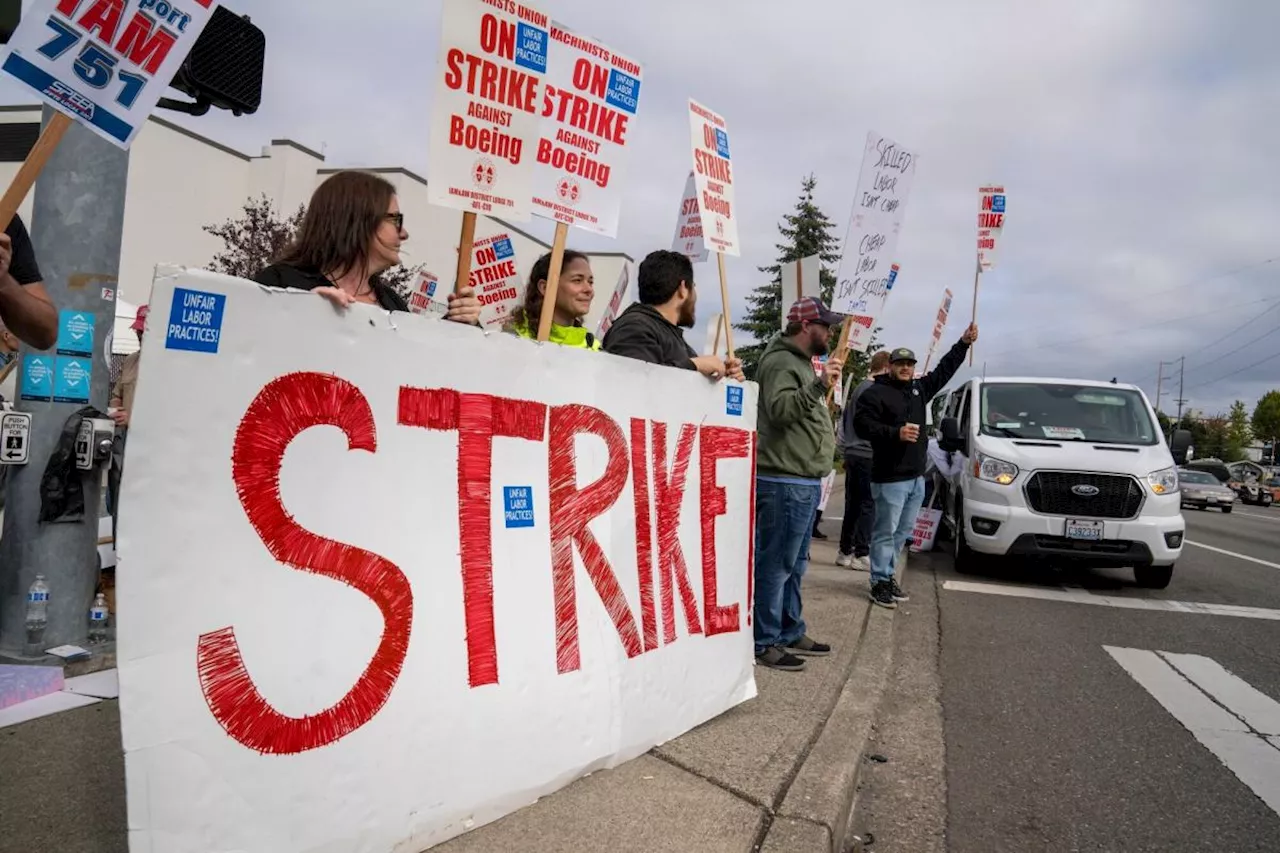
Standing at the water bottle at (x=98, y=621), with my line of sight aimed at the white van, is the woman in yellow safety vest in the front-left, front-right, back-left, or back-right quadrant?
front-right

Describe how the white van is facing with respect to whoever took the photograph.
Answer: facing the viewer

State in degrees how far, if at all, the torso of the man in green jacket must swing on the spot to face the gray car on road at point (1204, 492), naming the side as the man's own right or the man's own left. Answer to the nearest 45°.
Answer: approximately 45° to the man's own left

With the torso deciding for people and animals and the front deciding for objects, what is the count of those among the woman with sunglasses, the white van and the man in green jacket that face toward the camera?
1

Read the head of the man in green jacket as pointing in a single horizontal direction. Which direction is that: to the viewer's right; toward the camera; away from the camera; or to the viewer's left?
to the viewer's right

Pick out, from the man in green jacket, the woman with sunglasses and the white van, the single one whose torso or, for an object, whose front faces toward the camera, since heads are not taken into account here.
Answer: the white van

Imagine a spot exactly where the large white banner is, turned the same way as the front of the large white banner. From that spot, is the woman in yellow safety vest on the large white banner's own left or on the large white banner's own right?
on the large white banner's own left

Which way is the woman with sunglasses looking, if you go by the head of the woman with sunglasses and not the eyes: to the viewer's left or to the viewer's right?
to the viewer's right

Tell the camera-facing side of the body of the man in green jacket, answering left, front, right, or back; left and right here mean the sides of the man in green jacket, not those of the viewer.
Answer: right

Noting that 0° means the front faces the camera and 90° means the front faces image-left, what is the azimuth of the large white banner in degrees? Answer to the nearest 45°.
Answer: approximately 315°

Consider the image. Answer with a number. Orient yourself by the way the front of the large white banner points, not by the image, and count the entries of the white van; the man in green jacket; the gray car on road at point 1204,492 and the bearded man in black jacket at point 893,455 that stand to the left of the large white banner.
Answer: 4

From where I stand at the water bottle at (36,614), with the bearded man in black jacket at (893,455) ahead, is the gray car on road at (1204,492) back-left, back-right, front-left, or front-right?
front-left

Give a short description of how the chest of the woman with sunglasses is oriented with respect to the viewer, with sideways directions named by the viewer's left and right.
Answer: facing to the right of the viewer
